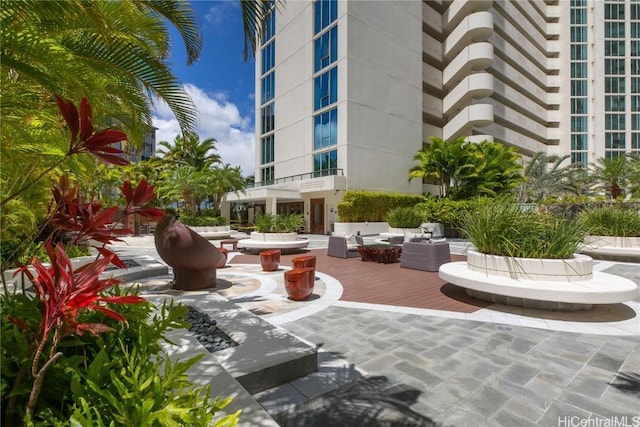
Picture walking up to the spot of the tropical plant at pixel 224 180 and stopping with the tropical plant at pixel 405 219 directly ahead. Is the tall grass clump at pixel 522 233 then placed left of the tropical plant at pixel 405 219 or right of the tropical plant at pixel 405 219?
right

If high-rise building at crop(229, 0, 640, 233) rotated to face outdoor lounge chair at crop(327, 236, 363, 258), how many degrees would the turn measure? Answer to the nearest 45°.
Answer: approximately 45° to its left

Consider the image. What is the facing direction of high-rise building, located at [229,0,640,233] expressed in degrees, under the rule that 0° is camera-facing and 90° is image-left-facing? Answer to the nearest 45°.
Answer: approximately 45°

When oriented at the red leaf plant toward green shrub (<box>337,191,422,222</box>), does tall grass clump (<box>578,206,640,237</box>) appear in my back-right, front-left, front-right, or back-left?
front-right

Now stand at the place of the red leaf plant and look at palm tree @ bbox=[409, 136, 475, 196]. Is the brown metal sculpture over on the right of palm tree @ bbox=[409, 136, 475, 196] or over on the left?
left

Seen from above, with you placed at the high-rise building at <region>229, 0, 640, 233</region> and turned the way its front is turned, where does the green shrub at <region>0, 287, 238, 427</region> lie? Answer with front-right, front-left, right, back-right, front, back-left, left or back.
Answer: front-left

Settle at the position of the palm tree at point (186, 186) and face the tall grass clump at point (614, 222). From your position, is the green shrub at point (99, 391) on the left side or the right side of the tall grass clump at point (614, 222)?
right

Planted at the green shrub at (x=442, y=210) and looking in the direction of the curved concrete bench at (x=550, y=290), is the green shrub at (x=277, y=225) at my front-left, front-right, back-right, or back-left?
front-right

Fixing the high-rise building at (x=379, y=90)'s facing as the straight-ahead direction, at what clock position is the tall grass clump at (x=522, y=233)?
The tall grass clump is roughly at 10 o'clock from the high-rise building.

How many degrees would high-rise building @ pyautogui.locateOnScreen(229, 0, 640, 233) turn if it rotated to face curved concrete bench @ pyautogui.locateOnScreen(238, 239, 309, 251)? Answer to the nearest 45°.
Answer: approximately 45° to its left

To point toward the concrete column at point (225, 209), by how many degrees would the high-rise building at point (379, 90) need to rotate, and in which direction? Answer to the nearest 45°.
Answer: approximately 45° to its right

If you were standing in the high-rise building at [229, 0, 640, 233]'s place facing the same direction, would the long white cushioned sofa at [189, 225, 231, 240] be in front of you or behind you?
in front
